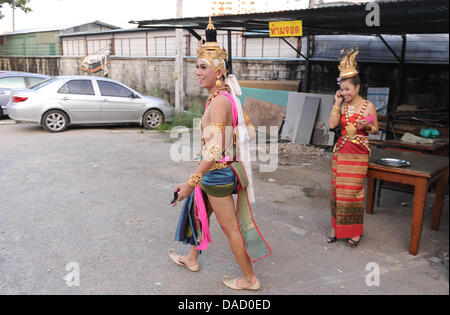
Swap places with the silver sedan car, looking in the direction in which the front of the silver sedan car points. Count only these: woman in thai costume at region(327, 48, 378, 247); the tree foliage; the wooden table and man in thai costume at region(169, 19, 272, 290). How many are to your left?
1

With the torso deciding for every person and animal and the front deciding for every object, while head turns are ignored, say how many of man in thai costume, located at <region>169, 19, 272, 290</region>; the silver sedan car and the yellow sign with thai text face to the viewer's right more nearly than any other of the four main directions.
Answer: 1

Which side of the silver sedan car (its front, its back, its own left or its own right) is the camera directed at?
right

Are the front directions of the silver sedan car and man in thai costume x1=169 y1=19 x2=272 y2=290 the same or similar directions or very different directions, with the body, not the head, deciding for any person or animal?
very different directions

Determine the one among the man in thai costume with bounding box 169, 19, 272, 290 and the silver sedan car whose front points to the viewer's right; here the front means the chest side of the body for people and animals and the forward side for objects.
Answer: the silver sedan car

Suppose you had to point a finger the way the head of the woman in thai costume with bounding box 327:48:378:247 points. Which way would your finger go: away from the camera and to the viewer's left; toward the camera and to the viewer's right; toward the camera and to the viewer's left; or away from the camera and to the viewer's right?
toward the camera and to the viewer's left

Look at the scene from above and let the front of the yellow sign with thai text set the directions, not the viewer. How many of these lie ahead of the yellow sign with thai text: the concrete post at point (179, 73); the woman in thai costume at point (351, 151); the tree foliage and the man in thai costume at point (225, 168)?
2

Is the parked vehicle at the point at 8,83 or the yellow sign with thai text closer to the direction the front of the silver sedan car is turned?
the yellow sign with thai text

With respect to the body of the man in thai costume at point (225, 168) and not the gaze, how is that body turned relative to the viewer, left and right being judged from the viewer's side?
facing to the left of the viewer

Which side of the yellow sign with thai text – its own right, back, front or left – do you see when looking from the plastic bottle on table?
front
